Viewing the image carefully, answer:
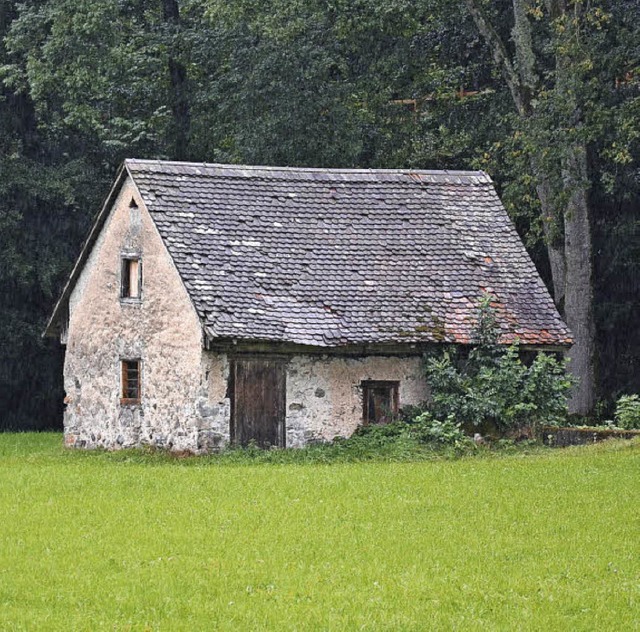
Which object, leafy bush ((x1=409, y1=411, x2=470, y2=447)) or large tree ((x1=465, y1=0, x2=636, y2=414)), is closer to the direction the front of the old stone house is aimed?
the leafy bush

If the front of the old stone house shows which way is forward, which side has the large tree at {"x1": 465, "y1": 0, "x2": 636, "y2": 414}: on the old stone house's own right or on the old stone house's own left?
on the old stone house's own left

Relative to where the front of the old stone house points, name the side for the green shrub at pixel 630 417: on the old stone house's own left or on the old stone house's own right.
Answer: on the old stone house's own left

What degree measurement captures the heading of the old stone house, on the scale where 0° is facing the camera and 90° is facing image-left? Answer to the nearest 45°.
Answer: approximately 315°
